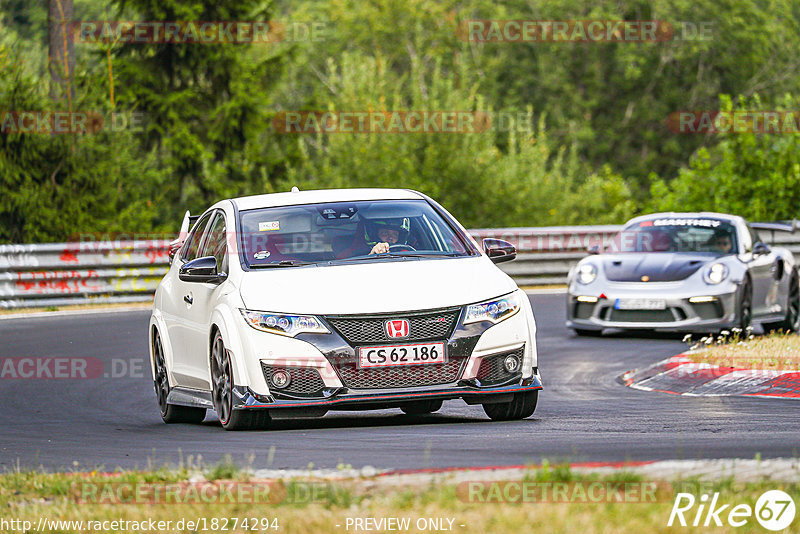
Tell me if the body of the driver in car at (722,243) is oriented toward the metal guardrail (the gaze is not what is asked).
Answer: no

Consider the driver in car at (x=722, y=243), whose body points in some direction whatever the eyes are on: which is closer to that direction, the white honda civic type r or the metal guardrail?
the white honda civic type r

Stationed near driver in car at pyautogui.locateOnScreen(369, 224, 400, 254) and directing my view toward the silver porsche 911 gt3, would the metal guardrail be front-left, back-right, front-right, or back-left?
front-left

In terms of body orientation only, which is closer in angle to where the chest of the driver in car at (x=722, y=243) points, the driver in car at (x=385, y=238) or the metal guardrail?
the driver in car

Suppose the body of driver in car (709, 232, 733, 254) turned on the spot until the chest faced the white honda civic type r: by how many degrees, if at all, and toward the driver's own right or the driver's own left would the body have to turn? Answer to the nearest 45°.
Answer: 0° — they already face it

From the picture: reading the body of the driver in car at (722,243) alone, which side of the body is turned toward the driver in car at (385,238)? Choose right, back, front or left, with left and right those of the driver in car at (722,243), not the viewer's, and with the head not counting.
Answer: front

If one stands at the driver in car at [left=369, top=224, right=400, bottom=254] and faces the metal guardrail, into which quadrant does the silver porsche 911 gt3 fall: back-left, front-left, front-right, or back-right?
front-right

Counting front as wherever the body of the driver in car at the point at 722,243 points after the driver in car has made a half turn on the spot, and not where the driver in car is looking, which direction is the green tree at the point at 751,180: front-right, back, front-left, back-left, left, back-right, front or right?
front

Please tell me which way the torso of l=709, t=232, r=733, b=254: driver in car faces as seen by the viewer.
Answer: toward the camera
